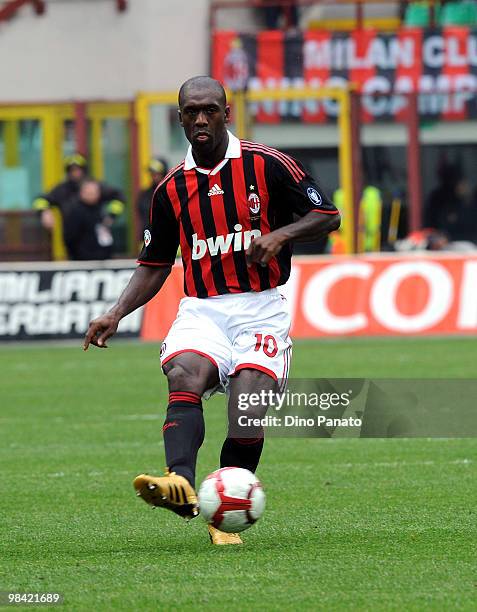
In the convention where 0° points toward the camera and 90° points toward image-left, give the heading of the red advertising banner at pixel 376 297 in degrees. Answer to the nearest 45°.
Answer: approximately 0°

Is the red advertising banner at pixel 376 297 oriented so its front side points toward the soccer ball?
yes

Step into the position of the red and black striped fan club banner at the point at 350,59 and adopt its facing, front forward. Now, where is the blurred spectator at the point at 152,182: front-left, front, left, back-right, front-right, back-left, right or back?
front-right

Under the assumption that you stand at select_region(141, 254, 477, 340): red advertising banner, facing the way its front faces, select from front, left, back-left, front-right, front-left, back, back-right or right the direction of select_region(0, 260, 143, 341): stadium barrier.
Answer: right

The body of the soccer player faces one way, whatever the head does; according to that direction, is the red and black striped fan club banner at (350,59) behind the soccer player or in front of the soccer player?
behind

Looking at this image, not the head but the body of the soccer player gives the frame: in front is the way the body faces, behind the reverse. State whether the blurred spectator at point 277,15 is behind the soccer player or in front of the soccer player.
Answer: behind

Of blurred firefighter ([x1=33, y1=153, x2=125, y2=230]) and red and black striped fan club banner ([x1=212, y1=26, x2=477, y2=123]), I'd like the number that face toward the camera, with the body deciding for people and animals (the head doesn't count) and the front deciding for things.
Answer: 2

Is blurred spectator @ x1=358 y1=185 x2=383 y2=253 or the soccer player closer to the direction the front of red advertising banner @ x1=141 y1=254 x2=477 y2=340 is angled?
the soccer player

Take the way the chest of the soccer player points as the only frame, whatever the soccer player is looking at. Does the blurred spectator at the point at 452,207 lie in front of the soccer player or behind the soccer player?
behind

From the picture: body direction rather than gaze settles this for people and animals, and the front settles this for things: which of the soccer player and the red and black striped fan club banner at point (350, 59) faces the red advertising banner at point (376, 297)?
the red and black striped fan club banner at point (350, 59)
